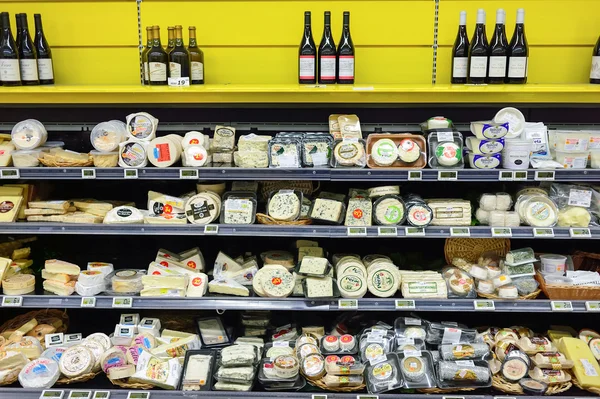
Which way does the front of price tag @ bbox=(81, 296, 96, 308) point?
toward the camera

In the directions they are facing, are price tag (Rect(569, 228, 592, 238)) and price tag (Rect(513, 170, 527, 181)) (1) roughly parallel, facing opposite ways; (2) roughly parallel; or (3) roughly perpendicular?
roughly parallel

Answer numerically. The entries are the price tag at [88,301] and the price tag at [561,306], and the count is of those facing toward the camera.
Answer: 2

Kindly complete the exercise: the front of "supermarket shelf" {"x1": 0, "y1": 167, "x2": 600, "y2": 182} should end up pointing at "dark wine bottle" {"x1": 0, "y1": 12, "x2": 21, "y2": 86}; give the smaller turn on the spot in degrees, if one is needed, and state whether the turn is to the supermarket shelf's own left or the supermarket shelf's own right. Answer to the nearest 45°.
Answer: approximately 90° to the supermarket shelf's own right

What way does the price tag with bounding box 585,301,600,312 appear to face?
toward the camera

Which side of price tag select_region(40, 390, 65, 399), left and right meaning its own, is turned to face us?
front

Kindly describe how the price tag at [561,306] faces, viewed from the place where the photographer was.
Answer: facing the viewer
